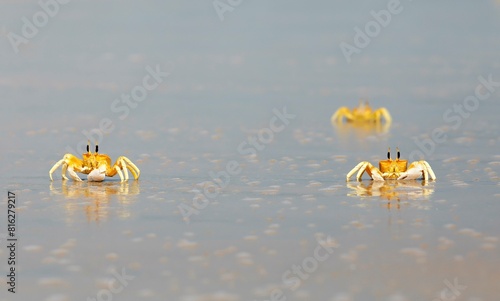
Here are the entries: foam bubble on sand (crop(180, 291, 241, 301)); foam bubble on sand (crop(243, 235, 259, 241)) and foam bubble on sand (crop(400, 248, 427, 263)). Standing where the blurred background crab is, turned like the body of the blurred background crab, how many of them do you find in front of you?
3

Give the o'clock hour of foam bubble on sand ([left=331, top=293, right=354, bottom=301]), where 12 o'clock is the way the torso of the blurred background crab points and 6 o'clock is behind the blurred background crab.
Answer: The foam bubble on sand is roughly at 12 o'clock from the blurred background crab.

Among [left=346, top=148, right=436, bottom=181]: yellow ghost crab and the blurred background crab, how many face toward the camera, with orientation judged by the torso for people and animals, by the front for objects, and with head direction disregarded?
2

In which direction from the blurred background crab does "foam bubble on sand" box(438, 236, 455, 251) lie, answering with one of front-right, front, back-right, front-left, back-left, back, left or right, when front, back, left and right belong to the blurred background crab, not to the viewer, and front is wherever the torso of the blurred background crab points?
front

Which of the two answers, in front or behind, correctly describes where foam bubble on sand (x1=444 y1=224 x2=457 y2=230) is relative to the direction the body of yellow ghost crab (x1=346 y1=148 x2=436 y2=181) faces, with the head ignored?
in front

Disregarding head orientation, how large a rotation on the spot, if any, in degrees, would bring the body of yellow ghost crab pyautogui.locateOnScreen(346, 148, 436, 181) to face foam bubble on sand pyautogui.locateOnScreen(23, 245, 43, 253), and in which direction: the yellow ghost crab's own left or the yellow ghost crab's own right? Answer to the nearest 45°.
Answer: approximately 45° to the yellow ghost crab's own right

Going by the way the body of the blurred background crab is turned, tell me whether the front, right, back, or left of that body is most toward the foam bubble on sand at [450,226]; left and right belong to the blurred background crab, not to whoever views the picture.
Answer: front

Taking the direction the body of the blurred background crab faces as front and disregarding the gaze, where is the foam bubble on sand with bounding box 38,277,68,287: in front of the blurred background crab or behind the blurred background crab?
in front

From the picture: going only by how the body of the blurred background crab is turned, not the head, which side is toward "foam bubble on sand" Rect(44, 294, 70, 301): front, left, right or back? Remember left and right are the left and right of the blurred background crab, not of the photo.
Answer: front

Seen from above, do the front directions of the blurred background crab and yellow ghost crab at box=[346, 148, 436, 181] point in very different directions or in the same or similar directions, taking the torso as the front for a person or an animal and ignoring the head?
same or similar directions

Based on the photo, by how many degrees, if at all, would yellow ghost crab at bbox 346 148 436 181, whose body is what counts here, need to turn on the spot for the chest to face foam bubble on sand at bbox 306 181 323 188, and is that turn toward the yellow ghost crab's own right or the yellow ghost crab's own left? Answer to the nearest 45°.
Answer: approximately 45° to the yellow ghost crab's own right

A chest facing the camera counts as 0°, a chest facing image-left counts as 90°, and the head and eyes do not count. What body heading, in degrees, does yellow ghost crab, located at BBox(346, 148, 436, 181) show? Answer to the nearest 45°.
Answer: approximately 0°

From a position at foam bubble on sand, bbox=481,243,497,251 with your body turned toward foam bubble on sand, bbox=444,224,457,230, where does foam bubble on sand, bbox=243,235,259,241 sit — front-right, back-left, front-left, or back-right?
front-left

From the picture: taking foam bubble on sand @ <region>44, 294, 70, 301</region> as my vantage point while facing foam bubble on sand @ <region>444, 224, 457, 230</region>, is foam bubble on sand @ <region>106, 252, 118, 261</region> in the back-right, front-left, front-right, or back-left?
front-left

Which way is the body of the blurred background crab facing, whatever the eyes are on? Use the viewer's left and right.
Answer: facing the viewer
